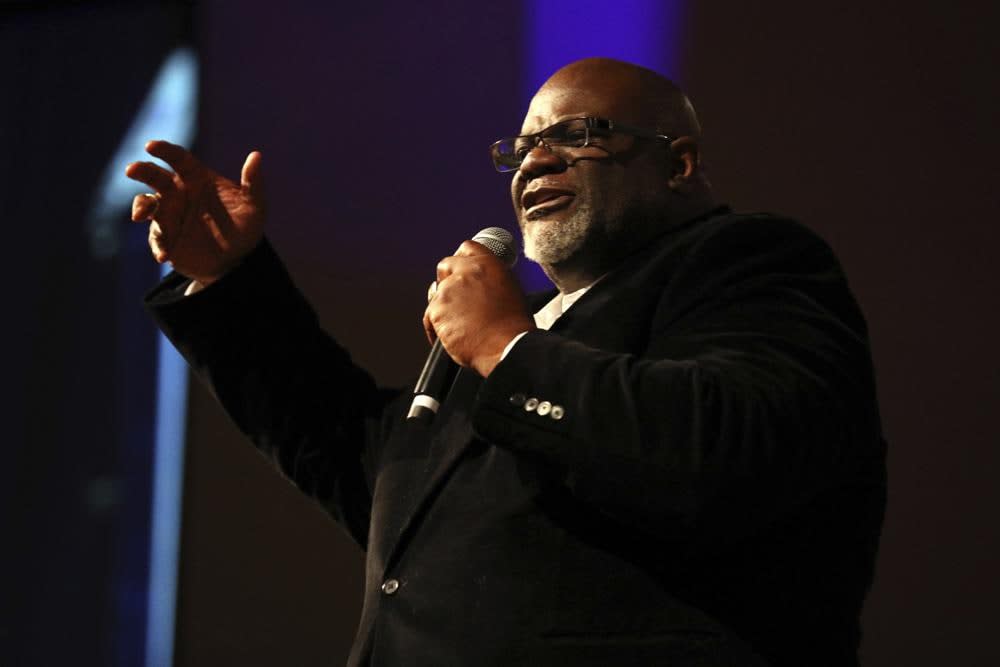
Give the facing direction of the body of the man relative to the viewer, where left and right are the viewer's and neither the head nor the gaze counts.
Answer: facing the viewer and to the left of the viewer

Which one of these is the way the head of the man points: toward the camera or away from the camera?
toward the camera
